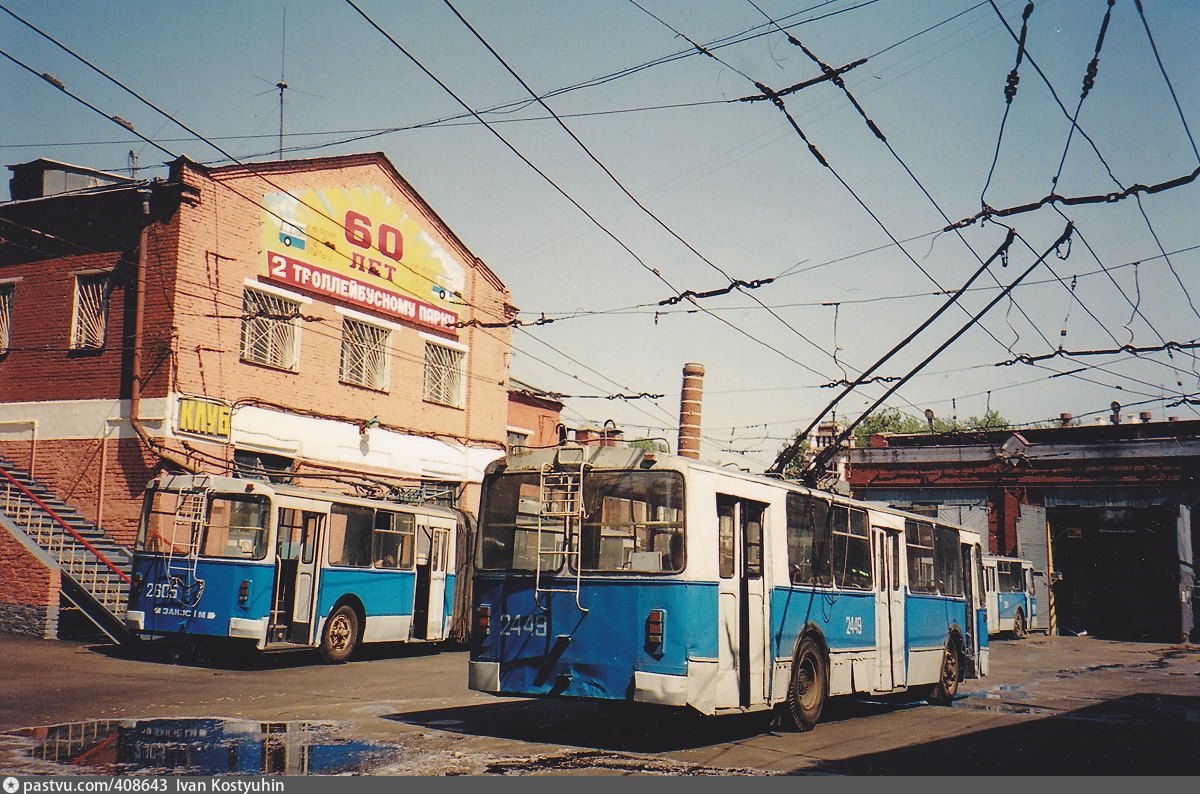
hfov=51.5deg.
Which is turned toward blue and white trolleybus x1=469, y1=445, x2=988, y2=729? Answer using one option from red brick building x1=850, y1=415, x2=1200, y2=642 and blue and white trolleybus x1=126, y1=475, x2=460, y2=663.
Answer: the red brick building

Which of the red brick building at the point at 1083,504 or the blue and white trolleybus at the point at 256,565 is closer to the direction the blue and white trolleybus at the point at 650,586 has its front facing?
the red brick building

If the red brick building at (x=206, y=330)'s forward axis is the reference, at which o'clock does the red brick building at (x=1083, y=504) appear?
the red brick building at (x=1083, y=504) is roughly at 10 o'clock from the red brick building at (x=206, y=330).

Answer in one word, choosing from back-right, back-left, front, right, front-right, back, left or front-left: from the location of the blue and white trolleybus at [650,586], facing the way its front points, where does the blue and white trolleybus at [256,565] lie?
left

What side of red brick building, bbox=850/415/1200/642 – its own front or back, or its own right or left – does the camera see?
front

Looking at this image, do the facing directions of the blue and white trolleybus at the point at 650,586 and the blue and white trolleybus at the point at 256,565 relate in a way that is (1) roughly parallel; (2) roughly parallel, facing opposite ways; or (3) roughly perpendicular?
roughly parallel

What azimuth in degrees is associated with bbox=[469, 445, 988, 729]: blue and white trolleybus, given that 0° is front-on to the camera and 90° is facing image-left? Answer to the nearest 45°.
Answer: approximately 225°

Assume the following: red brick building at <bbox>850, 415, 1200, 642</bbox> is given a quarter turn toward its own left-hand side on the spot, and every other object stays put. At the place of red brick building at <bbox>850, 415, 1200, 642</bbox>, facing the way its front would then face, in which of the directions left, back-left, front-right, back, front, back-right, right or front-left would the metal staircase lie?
back-right

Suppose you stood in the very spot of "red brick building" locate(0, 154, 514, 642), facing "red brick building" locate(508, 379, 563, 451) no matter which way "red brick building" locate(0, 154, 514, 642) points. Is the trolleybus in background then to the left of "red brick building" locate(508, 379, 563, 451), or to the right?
right

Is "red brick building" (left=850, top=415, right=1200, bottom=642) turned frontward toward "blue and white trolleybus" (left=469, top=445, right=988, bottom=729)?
yes

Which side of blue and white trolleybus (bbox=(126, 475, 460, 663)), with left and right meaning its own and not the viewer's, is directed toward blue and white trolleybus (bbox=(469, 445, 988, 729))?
right
